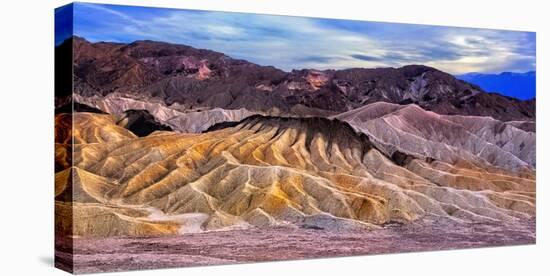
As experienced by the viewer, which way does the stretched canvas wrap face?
facing the viewer and to the right of the viewer
